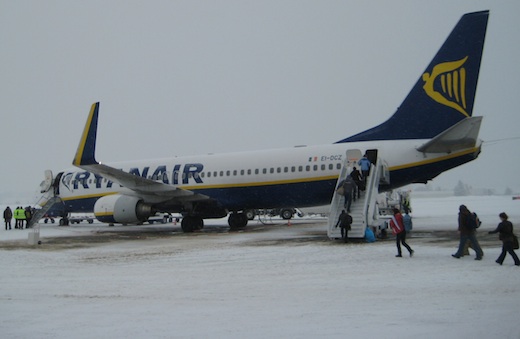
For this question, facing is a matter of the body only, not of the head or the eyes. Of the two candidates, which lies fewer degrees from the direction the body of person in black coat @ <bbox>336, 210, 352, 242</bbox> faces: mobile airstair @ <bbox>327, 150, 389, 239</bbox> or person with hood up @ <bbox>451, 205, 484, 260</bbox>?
the mobile airstair

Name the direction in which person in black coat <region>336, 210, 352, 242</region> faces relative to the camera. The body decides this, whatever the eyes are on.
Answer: away from the camera

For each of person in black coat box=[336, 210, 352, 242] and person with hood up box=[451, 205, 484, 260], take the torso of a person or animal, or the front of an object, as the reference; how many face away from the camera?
1

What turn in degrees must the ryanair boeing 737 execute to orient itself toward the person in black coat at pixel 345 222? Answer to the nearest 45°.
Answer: approximately 135° to its left

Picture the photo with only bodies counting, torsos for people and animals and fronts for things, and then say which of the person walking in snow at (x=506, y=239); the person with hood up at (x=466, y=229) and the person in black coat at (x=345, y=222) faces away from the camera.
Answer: the person in black coat

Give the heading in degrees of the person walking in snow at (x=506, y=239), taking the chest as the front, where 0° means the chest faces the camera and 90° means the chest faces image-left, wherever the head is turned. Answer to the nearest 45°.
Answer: approximately 90°

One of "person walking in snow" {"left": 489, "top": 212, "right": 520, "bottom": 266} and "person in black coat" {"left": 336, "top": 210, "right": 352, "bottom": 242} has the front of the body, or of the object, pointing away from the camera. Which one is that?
the person in black coat

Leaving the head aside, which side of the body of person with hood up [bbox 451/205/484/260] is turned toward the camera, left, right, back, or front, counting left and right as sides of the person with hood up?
left

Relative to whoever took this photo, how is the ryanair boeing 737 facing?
facing away from the viewer and to the left of the viewer

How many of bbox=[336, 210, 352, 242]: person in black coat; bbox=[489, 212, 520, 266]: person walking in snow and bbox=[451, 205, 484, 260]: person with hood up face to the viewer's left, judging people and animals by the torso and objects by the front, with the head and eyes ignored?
2

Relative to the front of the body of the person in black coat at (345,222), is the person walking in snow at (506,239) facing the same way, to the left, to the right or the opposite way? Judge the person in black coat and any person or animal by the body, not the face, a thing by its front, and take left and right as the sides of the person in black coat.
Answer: to the left

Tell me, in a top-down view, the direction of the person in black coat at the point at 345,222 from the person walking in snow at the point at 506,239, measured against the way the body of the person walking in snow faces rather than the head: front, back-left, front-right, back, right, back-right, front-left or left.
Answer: front-right
